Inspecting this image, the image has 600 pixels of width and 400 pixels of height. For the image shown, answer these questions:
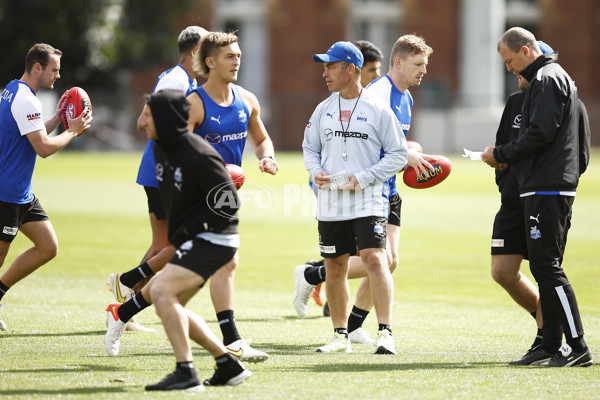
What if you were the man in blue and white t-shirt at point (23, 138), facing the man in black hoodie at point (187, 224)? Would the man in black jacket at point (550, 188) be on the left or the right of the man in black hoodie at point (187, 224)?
left

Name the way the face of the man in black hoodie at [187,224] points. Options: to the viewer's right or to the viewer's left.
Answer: to the viewer's left

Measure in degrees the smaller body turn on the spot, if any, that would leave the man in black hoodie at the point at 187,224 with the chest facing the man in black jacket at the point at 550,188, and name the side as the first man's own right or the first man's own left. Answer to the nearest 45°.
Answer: approximately 180°

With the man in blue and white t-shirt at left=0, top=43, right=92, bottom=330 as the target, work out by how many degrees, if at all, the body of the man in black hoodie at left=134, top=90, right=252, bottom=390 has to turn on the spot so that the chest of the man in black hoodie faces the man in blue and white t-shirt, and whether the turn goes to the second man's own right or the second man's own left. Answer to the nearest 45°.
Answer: approximately 45° to the second man's own right

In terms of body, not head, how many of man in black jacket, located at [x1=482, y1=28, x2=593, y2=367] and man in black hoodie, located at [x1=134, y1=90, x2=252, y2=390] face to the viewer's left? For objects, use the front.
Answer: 2

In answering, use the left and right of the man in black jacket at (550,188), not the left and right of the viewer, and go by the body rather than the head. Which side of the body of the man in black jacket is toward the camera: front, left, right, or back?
left

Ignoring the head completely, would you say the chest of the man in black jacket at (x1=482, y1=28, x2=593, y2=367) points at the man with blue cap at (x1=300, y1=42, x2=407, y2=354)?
yes

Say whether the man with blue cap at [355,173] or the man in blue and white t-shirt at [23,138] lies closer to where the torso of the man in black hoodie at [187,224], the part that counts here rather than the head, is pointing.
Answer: the man in blue and white t-shirt

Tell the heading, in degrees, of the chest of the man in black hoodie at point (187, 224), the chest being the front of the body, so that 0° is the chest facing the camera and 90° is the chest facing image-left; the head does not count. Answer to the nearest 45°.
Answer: approximately 90°

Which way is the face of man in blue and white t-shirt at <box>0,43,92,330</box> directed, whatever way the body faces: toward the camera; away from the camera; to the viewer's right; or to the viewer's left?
to the viewer's right

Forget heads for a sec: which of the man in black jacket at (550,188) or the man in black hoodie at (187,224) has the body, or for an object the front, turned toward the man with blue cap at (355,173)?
the man in black jacket at (550,188)

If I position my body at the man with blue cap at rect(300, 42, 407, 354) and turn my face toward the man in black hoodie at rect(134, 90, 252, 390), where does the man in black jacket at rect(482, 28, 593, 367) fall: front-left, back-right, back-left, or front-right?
back-left
